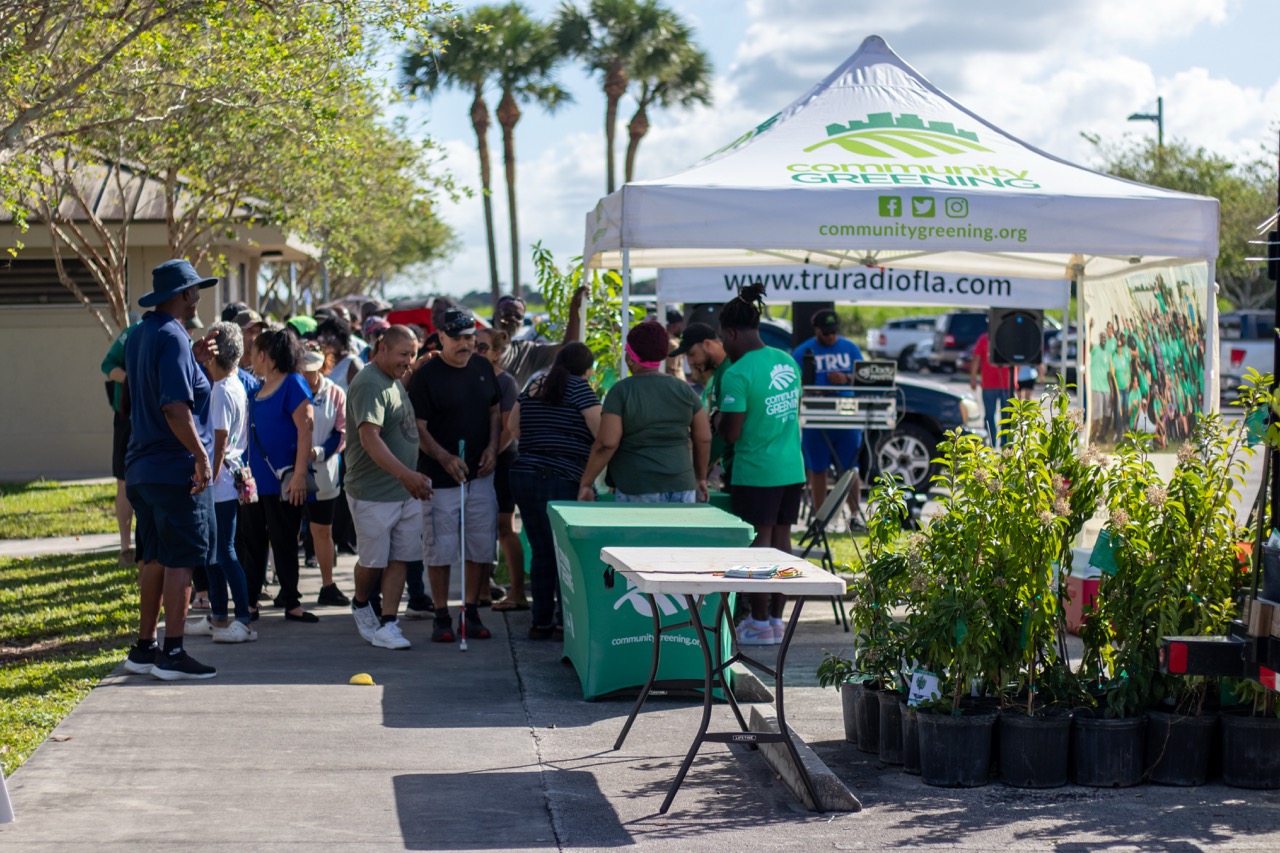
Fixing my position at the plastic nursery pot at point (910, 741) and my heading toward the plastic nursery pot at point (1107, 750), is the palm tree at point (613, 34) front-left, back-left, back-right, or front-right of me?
back-left

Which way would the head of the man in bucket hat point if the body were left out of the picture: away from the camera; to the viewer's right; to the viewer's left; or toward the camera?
to the viewer's right

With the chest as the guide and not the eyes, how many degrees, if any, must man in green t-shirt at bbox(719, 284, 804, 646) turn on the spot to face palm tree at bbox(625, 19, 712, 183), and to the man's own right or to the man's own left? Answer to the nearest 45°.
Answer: approximately 45° to the man's own right

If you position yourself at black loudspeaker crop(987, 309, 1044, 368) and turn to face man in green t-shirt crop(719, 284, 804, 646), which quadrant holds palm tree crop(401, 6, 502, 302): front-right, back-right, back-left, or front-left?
back-right

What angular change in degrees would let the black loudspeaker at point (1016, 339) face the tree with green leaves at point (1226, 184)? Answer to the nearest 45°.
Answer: approximately 180°

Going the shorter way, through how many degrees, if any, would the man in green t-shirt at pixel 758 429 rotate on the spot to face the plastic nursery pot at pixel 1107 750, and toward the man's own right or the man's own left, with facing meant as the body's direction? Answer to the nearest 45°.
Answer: approximately 180°
